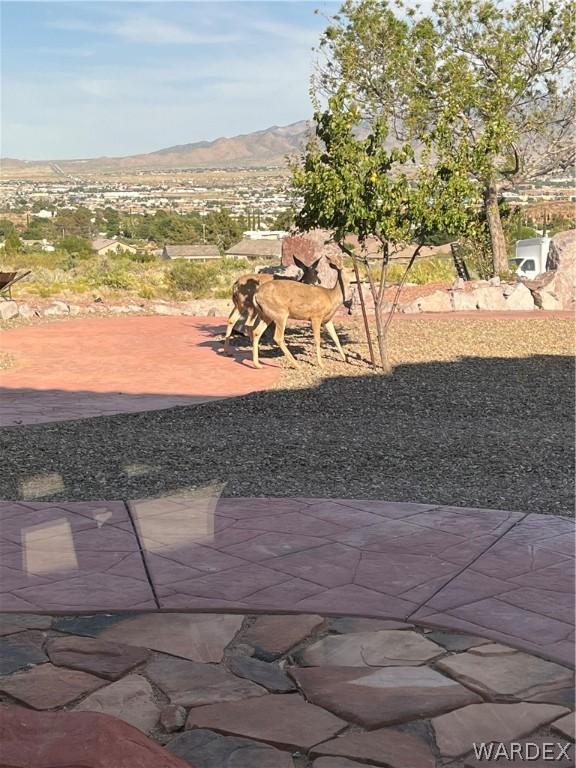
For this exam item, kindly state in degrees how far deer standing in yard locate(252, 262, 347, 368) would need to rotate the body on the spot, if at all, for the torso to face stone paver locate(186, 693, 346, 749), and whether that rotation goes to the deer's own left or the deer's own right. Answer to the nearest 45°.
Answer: approximately 90° to the deer's own right

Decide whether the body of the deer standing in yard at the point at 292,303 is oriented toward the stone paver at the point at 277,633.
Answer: no

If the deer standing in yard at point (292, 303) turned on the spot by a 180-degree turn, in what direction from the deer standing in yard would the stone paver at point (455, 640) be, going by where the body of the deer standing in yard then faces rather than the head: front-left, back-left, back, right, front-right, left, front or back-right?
left

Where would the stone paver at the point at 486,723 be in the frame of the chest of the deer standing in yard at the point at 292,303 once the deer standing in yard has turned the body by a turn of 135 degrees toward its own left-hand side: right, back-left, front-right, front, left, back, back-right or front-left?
back-left

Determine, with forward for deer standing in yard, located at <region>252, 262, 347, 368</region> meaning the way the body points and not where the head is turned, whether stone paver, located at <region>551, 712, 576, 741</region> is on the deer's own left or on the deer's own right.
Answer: on the deer's own right

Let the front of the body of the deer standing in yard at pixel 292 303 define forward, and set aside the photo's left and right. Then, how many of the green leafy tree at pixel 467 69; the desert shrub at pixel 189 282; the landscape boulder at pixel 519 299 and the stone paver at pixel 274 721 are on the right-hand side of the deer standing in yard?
1

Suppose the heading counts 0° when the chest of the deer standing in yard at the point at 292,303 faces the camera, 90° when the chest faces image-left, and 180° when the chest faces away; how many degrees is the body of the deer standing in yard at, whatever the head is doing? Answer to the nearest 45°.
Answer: approximately 270°

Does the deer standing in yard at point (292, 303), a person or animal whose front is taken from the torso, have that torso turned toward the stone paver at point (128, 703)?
no

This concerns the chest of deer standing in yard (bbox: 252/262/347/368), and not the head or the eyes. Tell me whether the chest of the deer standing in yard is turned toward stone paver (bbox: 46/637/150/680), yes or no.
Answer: no

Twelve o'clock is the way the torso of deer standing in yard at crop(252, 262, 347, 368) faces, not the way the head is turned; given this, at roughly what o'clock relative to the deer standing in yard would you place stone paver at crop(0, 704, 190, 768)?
The stone paver is roughly at 3 o'clock from the deer standing in yard.

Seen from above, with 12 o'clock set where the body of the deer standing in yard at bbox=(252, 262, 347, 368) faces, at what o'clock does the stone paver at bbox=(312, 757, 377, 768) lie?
The stone paver is roughly at 3 o'clock from the deer standing in yard.

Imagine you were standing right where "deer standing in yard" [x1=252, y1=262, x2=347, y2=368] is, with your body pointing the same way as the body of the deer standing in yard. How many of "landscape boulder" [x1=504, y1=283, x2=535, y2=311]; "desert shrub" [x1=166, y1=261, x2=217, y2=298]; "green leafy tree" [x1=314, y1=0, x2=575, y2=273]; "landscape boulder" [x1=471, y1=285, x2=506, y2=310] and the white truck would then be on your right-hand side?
0

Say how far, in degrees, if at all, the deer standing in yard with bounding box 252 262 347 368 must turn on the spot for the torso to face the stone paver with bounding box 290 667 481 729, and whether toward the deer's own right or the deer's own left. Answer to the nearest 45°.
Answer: approximately 90° to the deer's own right

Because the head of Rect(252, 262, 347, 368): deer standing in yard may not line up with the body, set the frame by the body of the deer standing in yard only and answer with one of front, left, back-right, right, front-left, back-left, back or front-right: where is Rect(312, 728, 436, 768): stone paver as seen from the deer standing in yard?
right

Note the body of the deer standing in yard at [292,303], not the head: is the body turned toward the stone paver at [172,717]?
no
